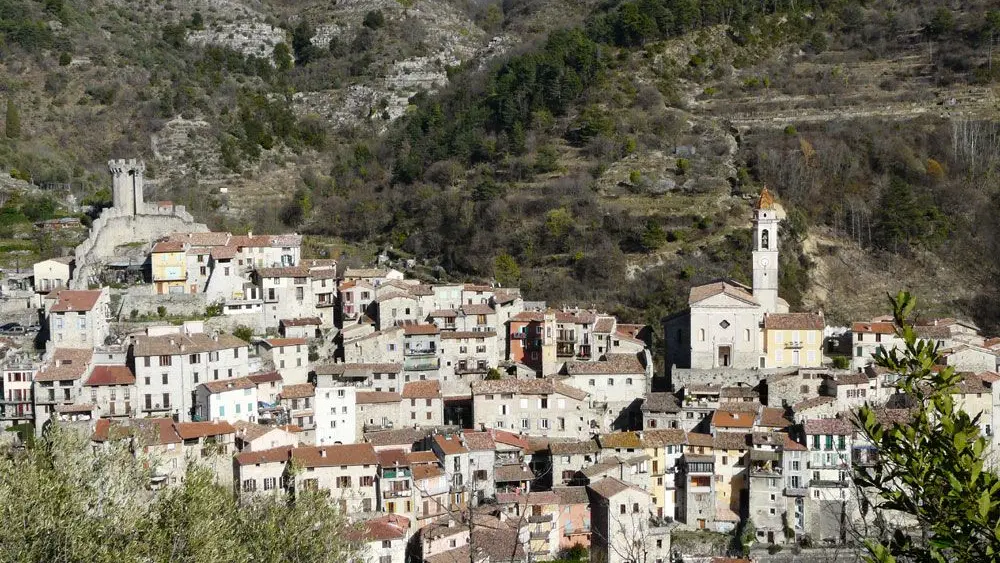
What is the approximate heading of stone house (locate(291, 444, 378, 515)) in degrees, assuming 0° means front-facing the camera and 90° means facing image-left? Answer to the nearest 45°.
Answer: approximately 0°

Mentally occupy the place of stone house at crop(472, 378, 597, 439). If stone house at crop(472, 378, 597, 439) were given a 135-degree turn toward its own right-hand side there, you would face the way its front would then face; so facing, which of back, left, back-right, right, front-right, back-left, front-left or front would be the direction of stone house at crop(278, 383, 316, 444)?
front-left

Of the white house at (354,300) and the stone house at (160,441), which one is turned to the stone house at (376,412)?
the white house at (354,300)

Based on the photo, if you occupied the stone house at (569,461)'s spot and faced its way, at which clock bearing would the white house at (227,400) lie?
the white house at (227,400) is roughly at 3 o'clock from the stone house at (569,461).

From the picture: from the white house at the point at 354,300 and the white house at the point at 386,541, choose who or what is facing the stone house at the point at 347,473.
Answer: the white house at the point at 354,300

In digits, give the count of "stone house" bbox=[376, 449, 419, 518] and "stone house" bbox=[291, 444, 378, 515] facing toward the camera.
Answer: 2
